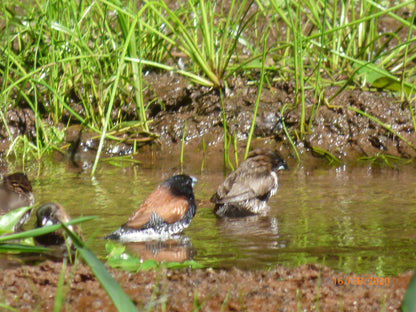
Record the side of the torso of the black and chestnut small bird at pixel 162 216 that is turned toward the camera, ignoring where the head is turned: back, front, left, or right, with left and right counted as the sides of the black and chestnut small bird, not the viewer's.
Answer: right

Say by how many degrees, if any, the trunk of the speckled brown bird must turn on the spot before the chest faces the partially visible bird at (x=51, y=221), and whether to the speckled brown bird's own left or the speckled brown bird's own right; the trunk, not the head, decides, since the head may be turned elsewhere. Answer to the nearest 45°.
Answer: approximately 135° to the speckled brown bird's own right

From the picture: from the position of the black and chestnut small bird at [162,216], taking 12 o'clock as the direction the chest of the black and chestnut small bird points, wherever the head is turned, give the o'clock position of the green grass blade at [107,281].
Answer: The green grass blade is roughly at 3 o'clock from the black and chestnut small bird.

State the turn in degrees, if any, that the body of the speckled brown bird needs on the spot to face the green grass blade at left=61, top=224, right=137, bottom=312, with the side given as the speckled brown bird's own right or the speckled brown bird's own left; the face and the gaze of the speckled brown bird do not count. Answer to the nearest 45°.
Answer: approximately 90° to the speckled brown bird's own right

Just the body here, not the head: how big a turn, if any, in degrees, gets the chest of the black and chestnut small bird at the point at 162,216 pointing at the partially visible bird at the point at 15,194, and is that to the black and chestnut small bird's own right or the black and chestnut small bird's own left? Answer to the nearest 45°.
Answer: approximately 180°

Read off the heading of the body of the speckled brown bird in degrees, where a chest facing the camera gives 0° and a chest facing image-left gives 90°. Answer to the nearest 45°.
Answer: approximately 270°

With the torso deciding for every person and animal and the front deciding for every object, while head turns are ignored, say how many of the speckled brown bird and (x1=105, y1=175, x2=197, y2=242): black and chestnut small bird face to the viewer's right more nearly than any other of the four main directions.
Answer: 2

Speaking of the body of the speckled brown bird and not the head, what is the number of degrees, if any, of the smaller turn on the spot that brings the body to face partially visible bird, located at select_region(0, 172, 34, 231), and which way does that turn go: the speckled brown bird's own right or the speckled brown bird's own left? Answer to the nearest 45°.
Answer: approximately 180°
